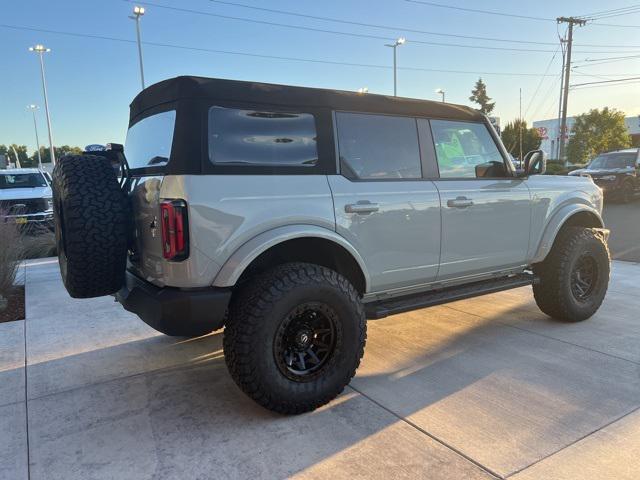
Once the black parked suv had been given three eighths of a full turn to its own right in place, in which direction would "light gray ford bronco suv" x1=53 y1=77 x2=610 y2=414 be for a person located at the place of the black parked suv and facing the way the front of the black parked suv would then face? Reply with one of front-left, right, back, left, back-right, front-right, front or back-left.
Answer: back

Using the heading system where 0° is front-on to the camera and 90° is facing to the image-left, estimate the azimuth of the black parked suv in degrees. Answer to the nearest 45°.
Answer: approximately 45°

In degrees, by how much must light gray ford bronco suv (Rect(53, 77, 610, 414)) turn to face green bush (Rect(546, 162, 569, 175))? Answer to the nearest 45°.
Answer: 0° — it already faces it

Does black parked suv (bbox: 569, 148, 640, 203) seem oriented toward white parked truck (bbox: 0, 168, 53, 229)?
yes

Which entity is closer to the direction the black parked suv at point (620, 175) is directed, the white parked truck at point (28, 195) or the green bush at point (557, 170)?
the white parked truck

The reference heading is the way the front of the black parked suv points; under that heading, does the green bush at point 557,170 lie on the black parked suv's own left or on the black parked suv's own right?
on the black parked suv's own right

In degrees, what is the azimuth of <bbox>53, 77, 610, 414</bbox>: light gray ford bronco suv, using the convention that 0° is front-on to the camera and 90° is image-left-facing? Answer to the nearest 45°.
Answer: approximately 225°

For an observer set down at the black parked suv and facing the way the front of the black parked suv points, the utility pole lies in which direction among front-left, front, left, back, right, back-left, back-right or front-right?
back-right

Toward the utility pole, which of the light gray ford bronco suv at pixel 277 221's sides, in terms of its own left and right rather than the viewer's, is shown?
front

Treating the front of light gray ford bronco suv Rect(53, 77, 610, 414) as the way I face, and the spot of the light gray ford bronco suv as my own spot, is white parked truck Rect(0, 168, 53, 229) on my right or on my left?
on my left
